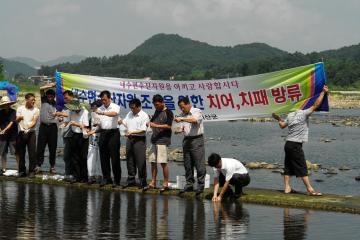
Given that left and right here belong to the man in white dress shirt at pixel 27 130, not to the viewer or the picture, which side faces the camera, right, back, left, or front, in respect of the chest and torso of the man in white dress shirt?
front

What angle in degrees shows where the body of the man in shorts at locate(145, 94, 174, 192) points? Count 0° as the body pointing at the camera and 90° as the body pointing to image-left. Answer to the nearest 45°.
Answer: approximately 45°

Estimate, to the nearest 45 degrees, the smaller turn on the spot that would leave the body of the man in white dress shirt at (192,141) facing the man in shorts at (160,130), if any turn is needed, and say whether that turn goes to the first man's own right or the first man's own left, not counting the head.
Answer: approximately 45° to the first man's own right

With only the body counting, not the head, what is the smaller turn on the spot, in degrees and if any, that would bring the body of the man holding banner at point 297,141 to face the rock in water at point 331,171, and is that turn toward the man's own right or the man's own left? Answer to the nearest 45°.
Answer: approximately 135° to the man's own left

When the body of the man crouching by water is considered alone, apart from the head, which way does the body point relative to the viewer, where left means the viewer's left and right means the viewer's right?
facing the viewer and to the left of the viewer

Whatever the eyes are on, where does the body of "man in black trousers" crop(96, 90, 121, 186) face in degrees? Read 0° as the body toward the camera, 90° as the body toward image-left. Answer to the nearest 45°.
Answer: approximately 45°

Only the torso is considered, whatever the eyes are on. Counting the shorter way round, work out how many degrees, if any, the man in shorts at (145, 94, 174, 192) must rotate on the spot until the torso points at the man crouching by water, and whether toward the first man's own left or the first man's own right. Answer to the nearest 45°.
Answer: approximately 90° to the first man's own left

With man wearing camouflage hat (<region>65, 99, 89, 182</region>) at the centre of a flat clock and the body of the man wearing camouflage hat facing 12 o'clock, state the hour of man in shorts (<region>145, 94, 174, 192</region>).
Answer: The man in shorts is roughly at 9 o'clock from the man wearing camouflage hat.

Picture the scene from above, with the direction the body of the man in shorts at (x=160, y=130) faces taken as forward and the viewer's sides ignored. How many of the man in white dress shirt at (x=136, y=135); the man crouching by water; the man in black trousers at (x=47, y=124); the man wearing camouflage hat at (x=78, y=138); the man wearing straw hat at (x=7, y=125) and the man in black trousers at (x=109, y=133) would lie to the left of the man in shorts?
1
